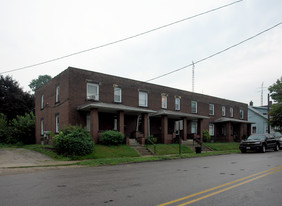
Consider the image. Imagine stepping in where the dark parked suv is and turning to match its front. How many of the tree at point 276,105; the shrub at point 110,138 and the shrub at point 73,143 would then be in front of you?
2

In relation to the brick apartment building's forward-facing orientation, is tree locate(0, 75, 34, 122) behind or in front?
behind

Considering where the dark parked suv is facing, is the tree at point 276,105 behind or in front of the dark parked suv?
behind

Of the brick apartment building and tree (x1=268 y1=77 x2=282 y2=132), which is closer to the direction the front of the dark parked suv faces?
the brick apartment building

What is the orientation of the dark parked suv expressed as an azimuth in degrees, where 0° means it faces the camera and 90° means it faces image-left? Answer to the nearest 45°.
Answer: approximately 45°

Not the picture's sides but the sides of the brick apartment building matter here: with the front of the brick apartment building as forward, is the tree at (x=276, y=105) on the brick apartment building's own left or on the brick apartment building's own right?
on the brick apartment building's own left

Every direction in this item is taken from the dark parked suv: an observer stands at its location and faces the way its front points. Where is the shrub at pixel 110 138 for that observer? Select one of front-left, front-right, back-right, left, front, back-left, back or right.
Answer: front

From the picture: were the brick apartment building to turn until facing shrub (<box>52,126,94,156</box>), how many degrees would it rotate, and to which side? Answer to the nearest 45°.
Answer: approximately 45° to its right

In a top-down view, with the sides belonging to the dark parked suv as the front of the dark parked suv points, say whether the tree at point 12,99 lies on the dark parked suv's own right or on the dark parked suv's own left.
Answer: on the dark parked suv's own right

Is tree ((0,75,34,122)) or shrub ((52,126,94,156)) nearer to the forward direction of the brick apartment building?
the shrub

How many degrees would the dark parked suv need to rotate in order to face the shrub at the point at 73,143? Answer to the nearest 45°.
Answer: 0° — it already faces it

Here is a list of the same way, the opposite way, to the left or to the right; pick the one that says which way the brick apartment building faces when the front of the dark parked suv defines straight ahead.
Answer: to the left

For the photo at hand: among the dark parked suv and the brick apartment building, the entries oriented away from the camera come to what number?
0
